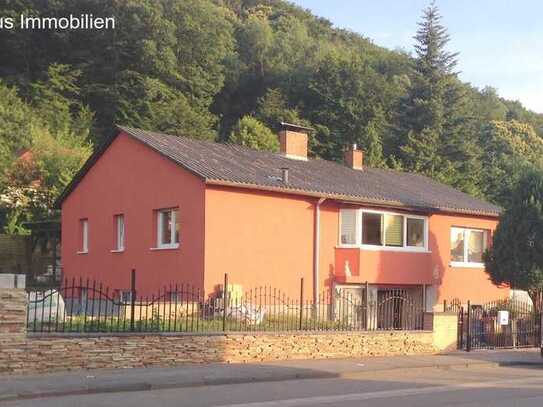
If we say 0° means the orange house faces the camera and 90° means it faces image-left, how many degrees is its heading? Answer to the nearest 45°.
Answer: approximately 315°

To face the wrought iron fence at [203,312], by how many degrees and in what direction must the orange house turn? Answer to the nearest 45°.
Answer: approximately 45° to its right

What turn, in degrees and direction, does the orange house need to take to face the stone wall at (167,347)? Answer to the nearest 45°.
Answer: approximately 45° to its right
